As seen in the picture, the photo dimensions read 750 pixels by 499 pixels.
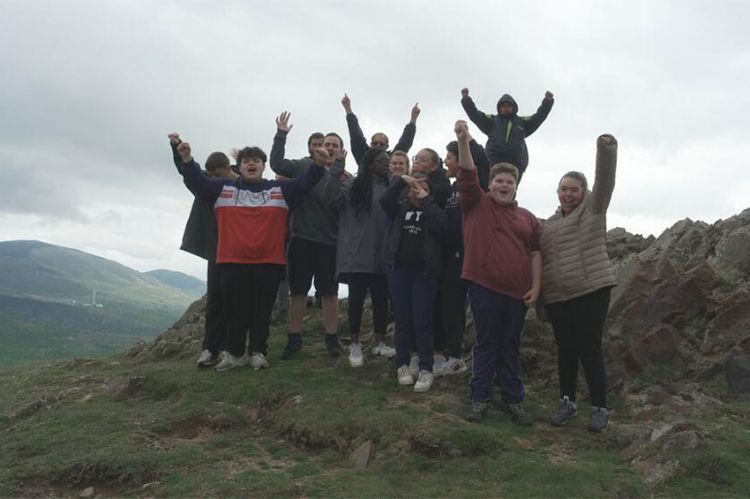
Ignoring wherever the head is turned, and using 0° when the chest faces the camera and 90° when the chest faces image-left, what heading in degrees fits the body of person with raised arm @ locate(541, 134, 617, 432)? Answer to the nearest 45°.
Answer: approximately 45°

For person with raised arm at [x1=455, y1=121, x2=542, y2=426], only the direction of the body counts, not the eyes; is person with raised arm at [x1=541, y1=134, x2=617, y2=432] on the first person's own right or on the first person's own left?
on the first person's own left

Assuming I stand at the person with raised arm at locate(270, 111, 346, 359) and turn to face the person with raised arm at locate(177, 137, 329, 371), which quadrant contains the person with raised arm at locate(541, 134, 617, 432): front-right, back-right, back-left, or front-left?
back-left

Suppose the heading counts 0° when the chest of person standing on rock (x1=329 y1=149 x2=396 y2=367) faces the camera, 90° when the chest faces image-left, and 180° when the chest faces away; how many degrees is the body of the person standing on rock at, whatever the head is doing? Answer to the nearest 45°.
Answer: approximately 315°

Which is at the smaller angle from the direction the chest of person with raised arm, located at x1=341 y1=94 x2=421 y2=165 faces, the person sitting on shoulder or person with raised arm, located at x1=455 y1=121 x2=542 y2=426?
the person with raised arm
